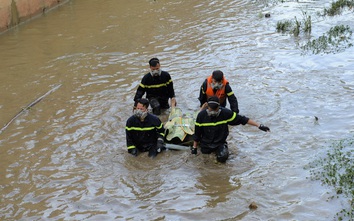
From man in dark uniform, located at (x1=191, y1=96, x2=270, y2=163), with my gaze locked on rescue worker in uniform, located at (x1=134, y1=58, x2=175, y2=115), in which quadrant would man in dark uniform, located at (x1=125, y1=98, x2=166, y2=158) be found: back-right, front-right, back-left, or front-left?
front-left

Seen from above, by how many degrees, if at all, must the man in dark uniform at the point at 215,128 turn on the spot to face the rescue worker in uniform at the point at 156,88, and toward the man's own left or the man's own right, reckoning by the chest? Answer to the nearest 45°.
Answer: approximately 135° to the man's own right

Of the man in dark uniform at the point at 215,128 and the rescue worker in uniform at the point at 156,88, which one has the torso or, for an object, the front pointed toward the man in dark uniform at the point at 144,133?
the rescue worker in uniform

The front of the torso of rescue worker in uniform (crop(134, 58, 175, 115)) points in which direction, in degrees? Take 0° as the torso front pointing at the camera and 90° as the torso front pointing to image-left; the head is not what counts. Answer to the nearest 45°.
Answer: approximately 0°

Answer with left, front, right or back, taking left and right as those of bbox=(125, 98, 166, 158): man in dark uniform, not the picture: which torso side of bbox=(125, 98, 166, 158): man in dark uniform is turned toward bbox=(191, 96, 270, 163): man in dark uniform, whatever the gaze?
left

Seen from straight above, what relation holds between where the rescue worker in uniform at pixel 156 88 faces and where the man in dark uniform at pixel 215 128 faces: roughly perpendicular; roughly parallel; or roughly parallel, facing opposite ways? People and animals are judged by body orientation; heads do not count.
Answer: roughly parallel

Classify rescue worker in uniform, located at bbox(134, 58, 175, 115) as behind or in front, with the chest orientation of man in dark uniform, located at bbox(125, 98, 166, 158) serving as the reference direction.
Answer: behind

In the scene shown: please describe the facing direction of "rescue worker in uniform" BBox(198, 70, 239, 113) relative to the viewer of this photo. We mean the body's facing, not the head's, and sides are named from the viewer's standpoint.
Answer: facing the viewer

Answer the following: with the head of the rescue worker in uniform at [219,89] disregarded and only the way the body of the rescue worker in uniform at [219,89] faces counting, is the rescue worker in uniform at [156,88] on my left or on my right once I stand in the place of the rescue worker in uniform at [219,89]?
on my right

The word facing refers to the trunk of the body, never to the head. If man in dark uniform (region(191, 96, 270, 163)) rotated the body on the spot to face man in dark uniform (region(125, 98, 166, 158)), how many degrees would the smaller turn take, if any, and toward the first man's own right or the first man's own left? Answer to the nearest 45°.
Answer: approximately 90° to the first man's own right

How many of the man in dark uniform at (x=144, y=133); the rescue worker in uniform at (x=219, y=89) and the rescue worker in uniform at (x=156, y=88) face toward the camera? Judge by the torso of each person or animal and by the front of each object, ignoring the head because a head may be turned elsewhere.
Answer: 3

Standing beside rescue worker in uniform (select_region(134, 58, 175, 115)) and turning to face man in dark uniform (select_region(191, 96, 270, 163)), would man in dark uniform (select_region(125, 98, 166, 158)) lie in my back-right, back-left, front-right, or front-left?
front-right

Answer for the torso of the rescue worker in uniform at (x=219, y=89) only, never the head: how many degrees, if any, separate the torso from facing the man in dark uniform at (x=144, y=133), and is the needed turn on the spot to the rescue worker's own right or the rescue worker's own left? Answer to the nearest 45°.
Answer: approximately 45° to the rescue worker's own right

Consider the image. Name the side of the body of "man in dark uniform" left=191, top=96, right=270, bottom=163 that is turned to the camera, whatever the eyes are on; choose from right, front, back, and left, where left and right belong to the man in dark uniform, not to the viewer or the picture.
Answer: front

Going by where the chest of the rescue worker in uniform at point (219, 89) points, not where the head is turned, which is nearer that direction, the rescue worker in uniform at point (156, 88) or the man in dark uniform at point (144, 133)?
the man in dark uniform
